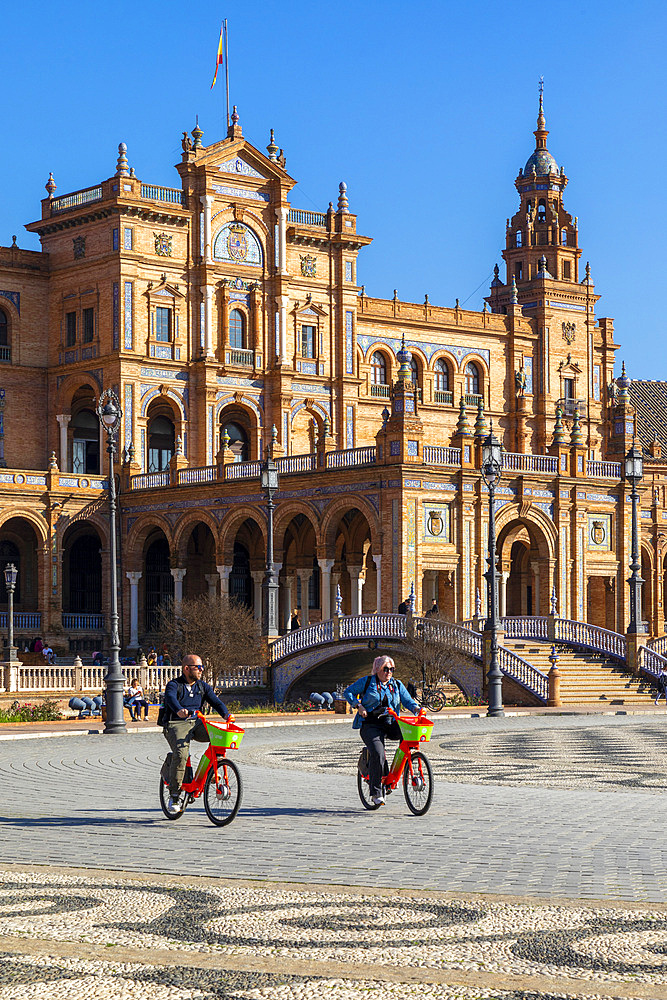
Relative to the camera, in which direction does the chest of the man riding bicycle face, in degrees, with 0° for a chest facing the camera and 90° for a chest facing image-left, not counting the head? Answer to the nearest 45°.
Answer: approximately 315°

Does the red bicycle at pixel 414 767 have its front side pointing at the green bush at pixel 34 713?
no

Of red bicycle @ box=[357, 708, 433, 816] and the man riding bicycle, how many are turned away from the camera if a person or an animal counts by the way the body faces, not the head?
0

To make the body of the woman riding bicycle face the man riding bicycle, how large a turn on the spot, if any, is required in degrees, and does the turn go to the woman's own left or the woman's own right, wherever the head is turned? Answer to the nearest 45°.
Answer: approximately 90° to the woman's own right

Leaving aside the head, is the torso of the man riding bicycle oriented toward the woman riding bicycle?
no

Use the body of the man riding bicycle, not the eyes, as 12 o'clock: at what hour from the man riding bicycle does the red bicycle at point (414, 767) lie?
The red bicycle is roughly at 10 o'clock from the man riding bicycle.

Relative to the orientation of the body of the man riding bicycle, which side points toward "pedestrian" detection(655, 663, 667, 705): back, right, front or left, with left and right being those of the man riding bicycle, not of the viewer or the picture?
left

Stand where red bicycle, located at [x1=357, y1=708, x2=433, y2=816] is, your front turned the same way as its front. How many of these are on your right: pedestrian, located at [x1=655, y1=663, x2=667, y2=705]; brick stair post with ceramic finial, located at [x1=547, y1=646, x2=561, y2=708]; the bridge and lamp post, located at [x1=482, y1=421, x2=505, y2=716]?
0

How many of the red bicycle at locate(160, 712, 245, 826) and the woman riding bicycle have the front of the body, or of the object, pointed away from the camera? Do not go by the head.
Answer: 0

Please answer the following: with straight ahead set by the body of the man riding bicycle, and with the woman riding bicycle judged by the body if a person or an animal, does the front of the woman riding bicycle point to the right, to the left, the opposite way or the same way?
the same way

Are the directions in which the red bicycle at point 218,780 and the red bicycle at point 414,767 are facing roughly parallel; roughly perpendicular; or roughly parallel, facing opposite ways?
roughly parallel

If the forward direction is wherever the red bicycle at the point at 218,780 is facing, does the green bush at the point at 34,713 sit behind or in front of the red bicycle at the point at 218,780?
behind

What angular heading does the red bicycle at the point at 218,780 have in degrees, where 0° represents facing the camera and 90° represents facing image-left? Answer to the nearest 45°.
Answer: approximately 315°

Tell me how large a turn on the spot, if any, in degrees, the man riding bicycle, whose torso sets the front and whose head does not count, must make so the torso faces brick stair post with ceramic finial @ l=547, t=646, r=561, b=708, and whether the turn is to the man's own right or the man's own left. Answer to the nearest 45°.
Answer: approximately 135° to the man's own left

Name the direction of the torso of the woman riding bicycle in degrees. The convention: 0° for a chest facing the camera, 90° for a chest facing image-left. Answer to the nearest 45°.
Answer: approximately 315°

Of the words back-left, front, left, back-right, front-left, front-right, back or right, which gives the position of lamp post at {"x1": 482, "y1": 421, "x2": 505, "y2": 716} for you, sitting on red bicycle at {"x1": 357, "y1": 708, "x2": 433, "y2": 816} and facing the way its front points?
back-left

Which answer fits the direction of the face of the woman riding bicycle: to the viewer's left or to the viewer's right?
to the viewer's right
